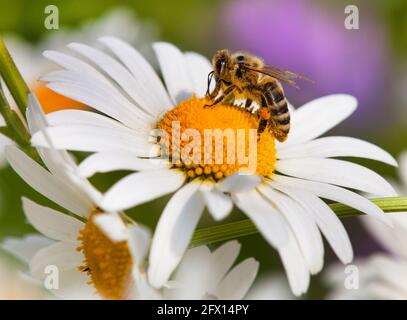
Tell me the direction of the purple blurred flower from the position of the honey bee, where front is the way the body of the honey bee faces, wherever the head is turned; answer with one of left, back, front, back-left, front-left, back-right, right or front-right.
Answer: right

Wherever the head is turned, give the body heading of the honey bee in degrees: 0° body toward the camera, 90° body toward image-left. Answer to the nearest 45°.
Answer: approximately 90°

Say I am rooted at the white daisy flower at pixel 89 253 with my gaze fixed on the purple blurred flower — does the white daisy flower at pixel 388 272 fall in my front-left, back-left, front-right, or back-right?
front-right
